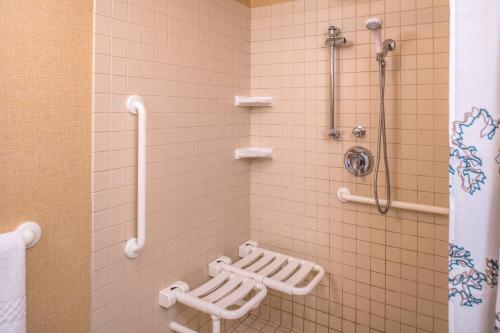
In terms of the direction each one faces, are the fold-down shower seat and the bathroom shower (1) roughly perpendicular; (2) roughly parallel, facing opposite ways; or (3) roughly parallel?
roughly perpendicular

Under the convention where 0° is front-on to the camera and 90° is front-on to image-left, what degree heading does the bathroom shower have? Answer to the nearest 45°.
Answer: approximately 45°

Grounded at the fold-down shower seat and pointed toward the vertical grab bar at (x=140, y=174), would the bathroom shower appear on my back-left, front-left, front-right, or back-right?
back-left
